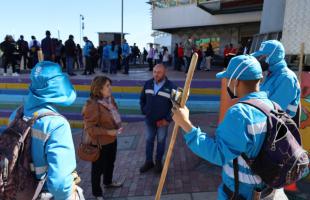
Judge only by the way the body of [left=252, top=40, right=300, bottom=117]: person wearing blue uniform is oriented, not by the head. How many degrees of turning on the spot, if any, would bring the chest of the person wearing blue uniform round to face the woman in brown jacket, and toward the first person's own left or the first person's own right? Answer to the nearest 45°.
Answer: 0° — they already face them

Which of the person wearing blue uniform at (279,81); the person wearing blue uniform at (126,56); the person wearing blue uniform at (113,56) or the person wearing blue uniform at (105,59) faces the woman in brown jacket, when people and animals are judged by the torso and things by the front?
the person wearing blue uniform at (279,81)

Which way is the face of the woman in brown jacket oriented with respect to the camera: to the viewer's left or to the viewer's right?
to the viewer's right

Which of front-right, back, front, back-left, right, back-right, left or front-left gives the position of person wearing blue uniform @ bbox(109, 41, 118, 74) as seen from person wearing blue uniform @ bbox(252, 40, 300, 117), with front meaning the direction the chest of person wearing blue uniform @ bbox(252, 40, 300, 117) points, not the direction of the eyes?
front-right
